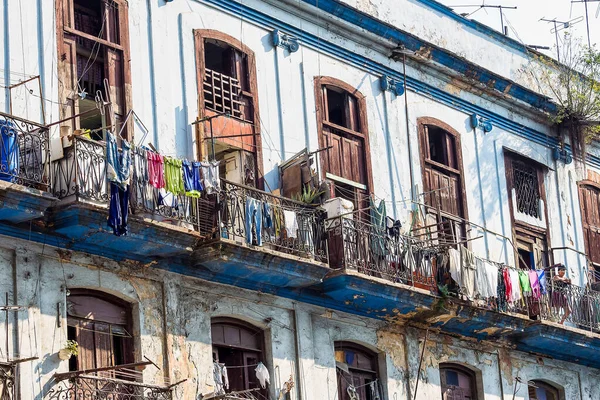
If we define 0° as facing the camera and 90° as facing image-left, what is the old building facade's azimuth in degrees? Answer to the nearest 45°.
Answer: approximately 315°
